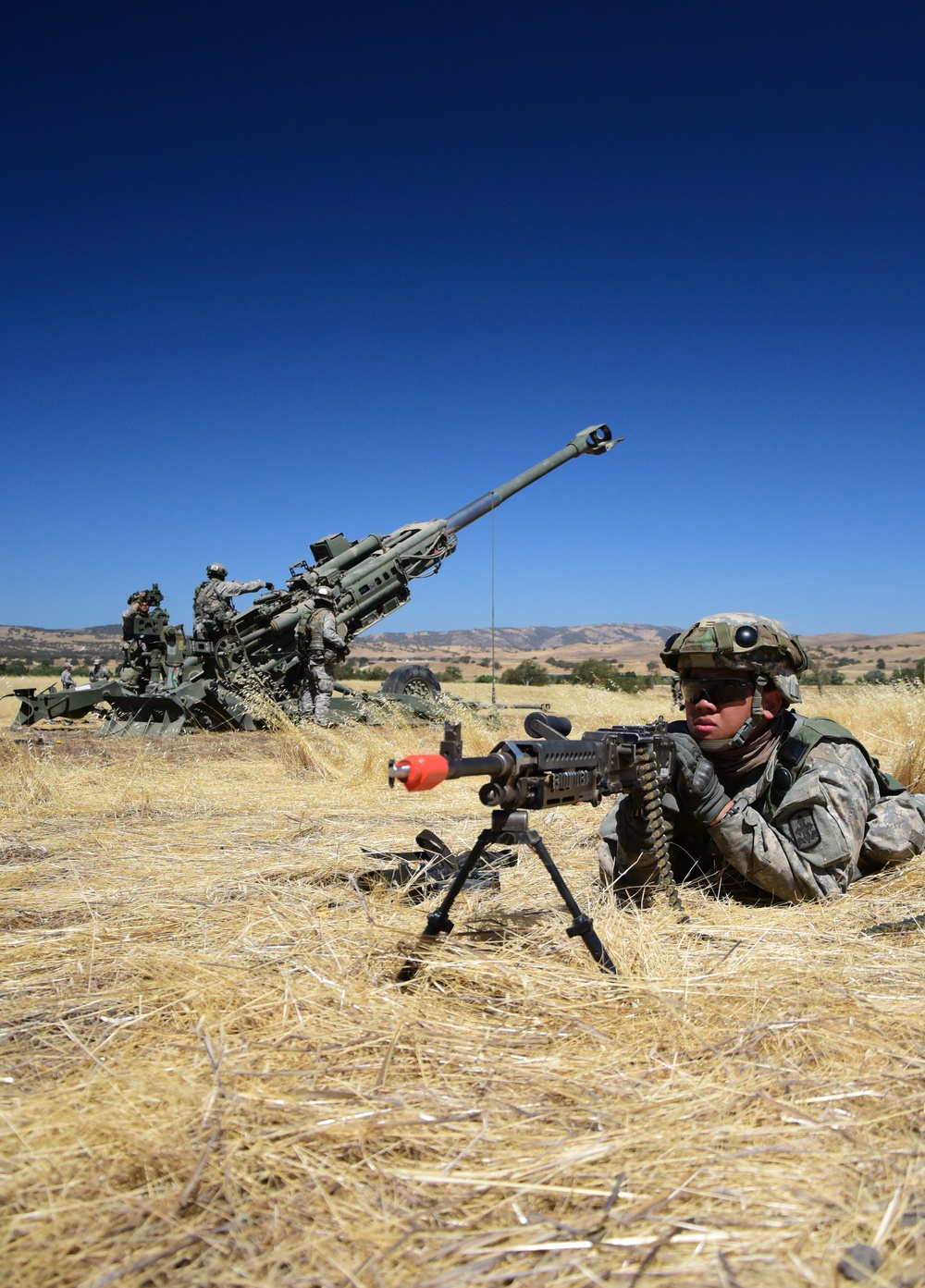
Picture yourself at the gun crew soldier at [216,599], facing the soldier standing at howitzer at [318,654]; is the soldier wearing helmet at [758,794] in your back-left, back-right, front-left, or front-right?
front-right

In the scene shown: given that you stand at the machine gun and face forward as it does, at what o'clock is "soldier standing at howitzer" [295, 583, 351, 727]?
The soldier standing at howitzer is roughly at 4 o'clock from the machine gun.

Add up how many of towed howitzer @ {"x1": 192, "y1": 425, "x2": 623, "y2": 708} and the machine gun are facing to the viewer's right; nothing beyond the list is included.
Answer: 1

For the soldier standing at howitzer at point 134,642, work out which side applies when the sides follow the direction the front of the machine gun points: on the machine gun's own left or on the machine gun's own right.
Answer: on the machine gun's own right

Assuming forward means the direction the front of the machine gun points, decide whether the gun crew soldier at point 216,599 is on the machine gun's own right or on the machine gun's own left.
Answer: on the machine gun's own right

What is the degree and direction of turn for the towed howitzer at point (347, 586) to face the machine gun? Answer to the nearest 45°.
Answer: approximately 90° to its right

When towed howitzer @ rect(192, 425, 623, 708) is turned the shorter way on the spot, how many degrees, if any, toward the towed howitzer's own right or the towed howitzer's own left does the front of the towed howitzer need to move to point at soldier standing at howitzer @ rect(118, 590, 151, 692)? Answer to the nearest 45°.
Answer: approximately 180°

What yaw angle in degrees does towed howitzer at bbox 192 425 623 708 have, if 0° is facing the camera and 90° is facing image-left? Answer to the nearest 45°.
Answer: approximately 270°

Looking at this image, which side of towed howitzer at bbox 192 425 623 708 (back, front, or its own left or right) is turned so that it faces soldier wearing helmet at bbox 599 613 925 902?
right

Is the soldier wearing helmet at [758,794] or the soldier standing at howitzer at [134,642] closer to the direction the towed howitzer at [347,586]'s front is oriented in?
the soldier wearing helmet
